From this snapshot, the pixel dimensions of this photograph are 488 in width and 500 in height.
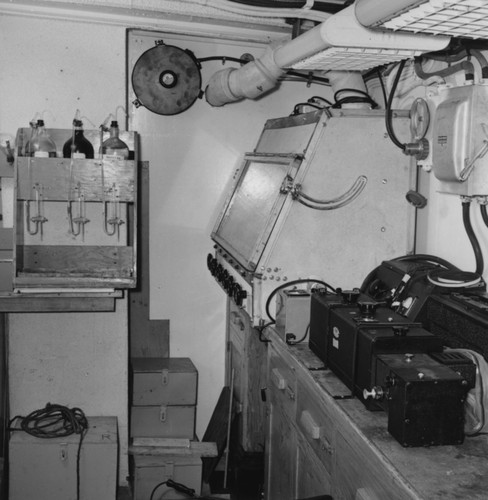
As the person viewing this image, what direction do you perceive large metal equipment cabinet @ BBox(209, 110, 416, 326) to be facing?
facing the viewer and to the left of the viewer

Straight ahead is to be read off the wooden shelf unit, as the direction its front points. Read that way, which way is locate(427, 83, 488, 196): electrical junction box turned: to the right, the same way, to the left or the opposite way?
to the right

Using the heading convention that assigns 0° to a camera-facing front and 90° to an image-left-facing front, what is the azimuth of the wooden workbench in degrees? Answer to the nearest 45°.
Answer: approximately 45°

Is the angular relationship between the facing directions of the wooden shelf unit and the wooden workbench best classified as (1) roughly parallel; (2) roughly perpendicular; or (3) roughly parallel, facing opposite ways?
roughly perpendicular

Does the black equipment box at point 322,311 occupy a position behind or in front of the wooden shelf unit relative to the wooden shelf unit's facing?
in front

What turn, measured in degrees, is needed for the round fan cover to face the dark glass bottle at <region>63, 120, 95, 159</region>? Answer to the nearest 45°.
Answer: approximately 45° to its right

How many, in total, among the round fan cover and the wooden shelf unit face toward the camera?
2
